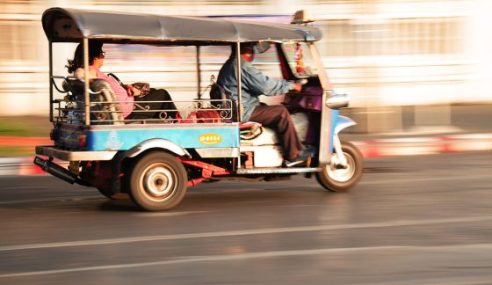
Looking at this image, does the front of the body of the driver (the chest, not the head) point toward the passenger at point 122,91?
no

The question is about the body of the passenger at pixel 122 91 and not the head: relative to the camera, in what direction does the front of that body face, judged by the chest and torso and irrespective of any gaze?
to the viewer's right

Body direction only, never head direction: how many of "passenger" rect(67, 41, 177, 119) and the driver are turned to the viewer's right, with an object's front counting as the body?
2

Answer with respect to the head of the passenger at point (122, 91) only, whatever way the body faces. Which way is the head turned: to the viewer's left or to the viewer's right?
to the viewer's right

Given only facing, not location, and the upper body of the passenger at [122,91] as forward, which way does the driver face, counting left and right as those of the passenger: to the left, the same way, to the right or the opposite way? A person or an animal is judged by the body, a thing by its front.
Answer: the same way

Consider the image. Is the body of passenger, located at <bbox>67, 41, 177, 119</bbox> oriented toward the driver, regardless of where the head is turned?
yes

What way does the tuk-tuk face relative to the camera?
to the viewer's right

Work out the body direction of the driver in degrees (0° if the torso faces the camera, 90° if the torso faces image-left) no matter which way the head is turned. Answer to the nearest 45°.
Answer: approximately 270°
